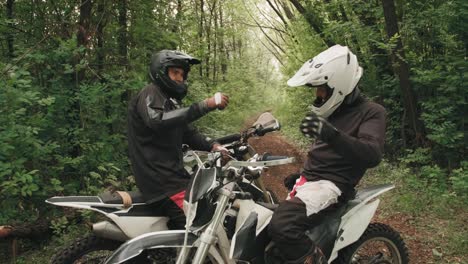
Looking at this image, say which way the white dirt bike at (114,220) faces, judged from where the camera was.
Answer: facing to the right of the viewer

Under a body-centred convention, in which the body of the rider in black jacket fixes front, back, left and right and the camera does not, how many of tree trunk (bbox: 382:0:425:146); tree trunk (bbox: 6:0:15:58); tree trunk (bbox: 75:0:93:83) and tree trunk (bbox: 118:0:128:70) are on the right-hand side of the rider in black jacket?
0

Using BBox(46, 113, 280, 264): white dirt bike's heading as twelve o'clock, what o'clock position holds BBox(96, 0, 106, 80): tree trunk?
The tree trunk is roughly at 9 o'clock from the white dirt bike.

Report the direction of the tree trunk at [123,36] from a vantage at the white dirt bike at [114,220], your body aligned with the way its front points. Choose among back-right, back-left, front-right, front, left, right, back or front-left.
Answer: left

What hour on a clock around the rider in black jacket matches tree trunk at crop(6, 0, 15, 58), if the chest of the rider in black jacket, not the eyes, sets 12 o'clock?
The tree trunk is roughly at 8 o'clock from the rider in black jacket.

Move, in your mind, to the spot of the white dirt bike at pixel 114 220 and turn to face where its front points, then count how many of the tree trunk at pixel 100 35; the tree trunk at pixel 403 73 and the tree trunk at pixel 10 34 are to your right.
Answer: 0

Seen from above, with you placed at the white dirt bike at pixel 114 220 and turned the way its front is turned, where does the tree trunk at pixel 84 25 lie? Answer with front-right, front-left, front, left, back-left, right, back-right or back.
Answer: left

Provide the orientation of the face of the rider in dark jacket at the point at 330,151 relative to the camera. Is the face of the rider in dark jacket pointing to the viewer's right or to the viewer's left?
to the viewer's left

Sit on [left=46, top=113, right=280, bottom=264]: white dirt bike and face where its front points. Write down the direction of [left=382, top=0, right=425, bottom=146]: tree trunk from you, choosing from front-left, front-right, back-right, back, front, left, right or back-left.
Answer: front-left

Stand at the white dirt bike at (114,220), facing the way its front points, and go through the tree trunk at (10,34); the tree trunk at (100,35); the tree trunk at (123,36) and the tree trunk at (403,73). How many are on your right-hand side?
0

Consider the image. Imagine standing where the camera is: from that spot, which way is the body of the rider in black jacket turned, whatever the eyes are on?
to the viewer's right

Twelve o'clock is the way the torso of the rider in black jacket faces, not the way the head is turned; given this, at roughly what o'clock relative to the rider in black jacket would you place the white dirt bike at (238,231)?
The white dirt bike is roughly at 2 o'clock from the rider in black jacket.
